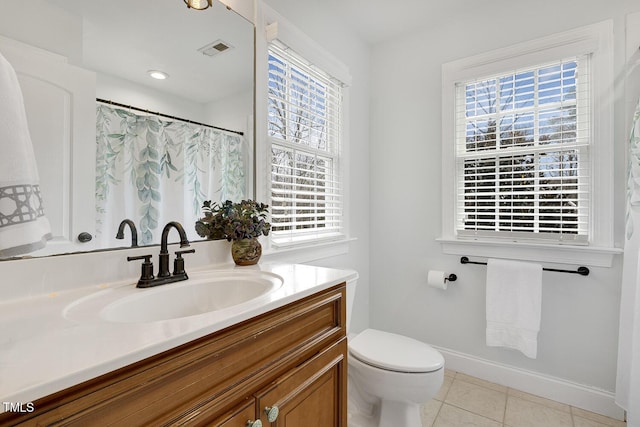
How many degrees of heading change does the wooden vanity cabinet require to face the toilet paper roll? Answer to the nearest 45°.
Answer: approximately 90° to its left

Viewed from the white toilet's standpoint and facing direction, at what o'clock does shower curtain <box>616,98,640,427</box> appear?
The shower curtain is roughly at 10 o'clock from the white toilet.

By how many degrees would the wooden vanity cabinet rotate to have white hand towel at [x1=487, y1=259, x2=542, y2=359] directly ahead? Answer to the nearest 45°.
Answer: approximately 45° to its left

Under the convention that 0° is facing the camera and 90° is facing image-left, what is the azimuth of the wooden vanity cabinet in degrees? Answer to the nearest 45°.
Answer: approximately 315°

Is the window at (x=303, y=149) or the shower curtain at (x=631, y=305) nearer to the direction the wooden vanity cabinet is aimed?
the shower curtain

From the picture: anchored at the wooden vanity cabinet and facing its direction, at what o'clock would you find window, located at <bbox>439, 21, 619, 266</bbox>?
The window is roughly at 10 o'clock from the wooden vanity cabinet.

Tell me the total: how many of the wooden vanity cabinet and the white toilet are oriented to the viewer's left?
0

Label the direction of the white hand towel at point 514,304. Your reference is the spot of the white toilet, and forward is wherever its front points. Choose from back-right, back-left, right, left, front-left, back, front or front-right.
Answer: left

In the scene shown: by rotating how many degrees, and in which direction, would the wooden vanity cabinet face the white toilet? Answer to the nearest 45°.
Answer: approximately 90° to its left
